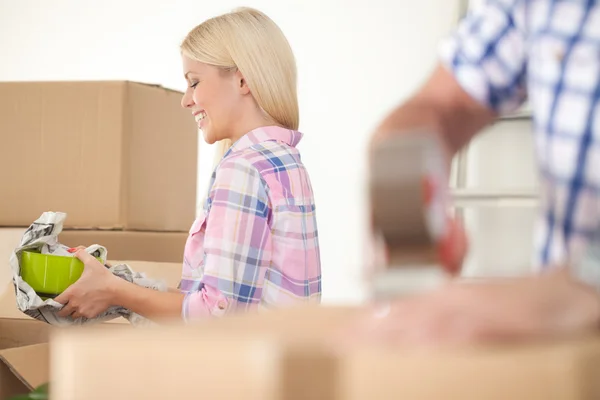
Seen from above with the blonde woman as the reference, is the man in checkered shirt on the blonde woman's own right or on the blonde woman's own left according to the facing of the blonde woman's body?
on the blonde woman's own left

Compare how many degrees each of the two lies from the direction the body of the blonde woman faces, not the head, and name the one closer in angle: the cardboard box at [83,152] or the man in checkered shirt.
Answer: the cardboard box

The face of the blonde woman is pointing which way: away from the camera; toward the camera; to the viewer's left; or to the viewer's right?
to the viewer's left

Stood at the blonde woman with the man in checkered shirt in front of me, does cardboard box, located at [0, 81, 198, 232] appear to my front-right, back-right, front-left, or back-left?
back-right

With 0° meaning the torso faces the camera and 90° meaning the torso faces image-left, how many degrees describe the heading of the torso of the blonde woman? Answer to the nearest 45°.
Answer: approximately 90°

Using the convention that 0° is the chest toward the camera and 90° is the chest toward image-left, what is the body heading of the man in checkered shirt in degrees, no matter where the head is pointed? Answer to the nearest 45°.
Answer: approximately 45°

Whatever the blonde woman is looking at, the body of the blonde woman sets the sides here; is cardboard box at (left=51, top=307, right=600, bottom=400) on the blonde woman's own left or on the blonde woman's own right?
on the blonde woman's own left
